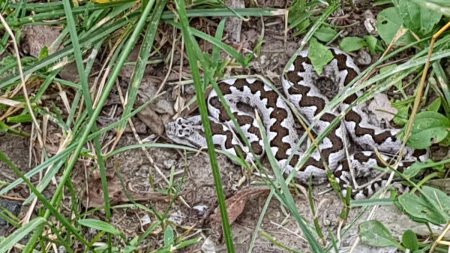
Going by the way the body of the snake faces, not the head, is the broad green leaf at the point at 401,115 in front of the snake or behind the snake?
behind

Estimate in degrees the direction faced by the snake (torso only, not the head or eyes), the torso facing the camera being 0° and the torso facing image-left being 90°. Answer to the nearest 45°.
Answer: approximately 90°

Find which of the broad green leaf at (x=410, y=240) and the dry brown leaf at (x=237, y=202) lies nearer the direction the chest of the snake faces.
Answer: the dry brown leaf

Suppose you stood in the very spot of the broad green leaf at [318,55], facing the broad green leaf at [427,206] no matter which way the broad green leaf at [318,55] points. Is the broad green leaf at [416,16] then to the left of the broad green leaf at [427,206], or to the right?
left

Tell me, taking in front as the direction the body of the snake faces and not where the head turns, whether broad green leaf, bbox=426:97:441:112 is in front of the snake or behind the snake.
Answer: behind

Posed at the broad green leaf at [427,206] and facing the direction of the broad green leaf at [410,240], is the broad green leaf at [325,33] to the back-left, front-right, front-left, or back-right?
back-right

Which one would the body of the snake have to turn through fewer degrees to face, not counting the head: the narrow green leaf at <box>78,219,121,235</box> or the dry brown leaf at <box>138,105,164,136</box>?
the dry brown leaf

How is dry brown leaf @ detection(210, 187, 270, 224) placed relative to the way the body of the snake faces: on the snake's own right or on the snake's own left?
on the snake's own left
